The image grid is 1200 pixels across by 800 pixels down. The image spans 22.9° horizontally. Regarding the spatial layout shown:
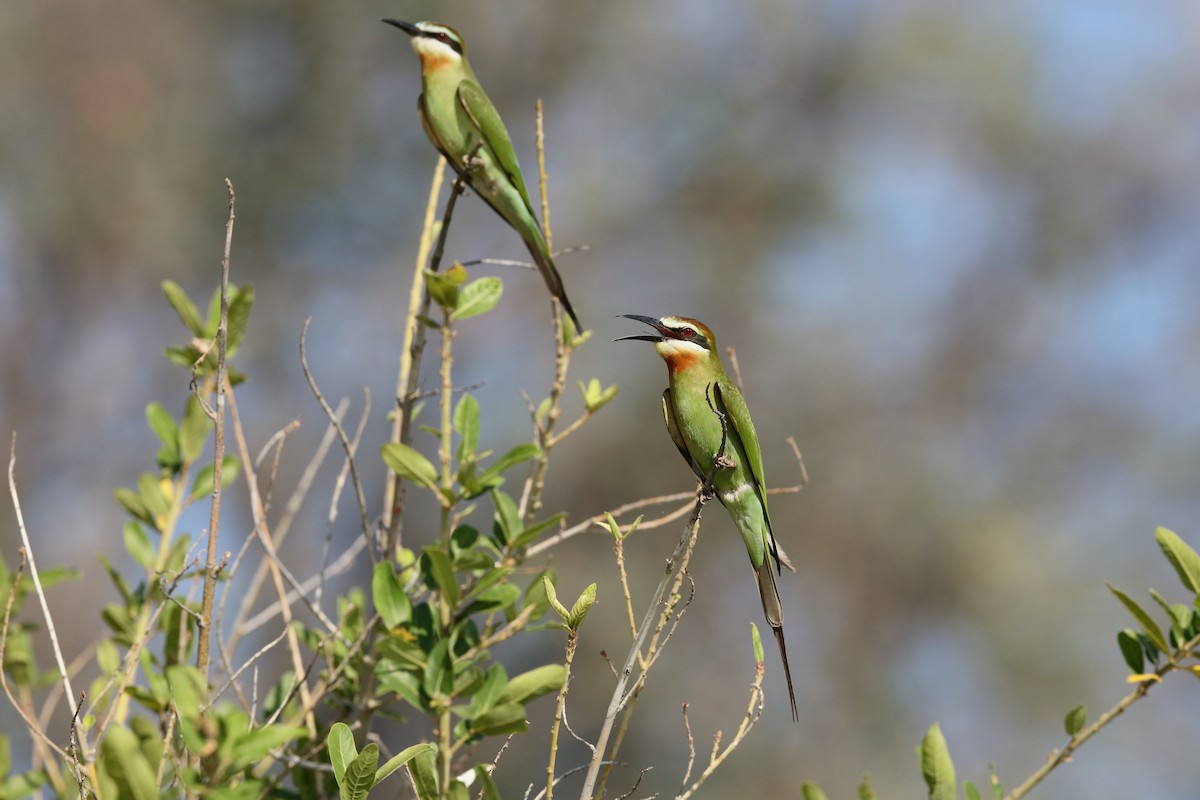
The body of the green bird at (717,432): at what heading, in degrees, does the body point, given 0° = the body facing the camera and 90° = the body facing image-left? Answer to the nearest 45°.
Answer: approximately 45°
